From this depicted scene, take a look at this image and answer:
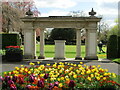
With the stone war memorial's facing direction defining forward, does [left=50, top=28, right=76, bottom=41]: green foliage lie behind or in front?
behind

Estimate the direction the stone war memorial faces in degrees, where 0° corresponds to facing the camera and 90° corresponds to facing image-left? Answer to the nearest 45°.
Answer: approximately 0°

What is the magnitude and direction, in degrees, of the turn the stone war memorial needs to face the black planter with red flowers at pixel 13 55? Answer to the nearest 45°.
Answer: approximately 90° to its right

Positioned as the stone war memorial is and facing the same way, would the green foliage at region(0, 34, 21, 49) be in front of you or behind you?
behind

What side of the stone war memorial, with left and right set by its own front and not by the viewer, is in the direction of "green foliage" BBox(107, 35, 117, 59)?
left
